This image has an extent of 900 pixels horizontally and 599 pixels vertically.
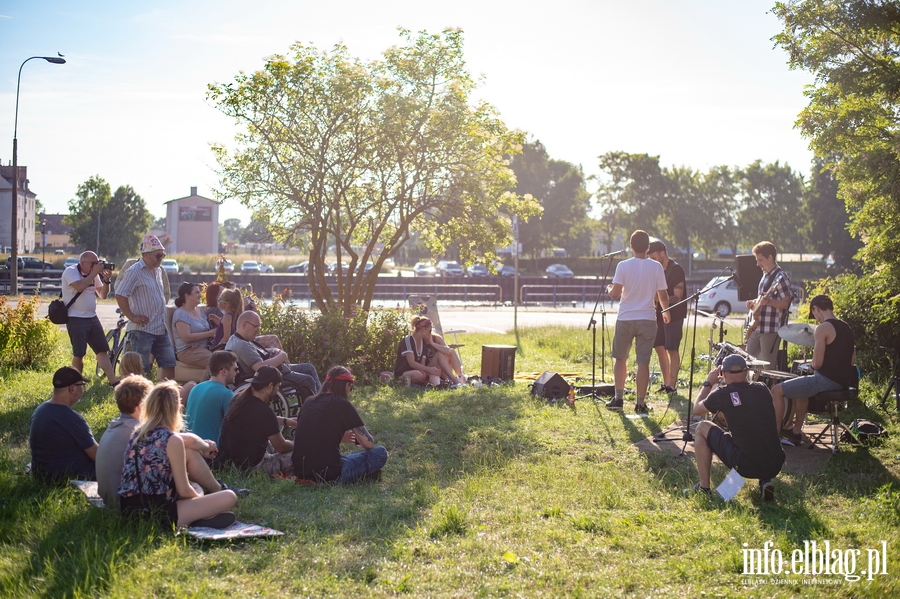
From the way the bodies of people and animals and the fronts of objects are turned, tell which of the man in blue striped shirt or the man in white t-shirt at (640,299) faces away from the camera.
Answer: the man in white t-shirt

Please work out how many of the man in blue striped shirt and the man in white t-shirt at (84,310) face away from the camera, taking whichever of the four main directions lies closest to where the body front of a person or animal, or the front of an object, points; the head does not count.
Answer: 0

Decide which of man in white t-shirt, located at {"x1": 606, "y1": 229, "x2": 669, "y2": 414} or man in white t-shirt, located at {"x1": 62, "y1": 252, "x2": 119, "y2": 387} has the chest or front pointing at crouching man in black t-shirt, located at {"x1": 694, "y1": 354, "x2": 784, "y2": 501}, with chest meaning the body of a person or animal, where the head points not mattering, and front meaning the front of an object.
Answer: the man in white t-shirt, located at {"x1": 62, "y1": 252, "x2": 119, "y2": 387}

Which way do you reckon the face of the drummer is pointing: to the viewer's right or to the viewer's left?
to the viewer's left

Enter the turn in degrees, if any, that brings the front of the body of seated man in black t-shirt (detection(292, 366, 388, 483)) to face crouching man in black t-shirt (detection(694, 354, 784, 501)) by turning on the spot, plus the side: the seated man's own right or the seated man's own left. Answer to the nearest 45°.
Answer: approximately 45° to the seated man's own right

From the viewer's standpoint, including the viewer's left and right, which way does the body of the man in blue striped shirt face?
facing the viewer and to the right of the viewer

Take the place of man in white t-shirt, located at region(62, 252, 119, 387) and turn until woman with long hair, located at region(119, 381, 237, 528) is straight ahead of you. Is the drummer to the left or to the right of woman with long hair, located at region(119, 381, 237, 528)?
left

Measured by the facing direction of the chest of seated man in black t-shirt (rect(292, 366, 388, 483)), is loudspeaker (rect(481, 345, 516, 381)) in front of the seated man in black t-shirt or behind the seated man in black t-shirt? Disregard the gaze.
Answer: in front

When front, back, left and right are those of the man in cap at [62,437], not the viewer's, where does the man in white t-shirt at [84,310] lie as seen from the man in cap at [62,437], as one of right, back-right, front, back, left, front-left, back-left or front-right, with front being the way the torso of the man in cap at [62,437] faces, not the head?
front-left

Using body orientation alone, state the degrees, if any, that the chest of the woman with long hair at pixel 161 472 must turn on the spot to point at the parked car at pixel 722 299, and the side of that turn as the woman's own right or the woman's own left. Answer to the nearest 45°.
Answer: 0° — they already face it

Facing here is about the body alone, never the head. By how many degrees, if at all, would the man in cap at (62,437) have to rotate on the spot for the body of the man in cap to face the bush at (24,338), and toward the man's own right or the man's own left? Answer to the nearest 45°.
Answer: approximately 45° to the man's own left

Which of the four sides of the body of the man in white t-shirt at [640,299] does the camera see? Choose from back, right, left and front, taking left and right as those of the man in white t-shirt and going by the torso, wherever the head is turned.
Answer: back

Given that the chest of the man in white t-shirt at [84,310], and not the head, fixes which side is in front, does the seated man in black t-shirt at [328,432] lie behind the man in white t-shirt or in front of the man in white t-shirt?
in front

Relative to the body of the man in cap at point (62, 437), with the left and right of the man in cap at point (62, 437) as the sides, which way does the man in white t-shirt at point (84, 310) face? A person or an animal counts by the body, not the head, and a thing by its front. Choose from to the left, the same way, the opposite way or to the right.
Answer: to the right

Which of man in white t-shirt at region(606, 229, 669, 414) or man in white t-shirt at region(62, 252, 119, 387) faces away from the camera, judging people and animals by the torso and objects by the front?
the man in white t-shirt at region(606, 229, 669, 414)
